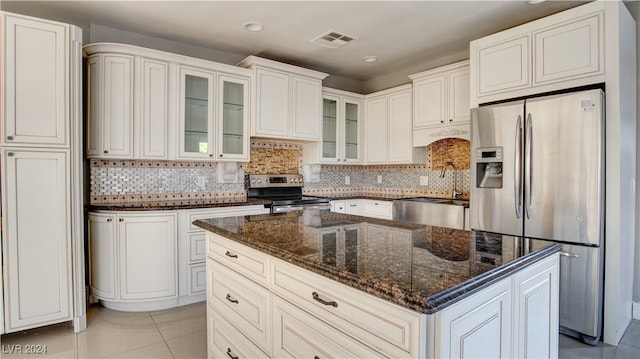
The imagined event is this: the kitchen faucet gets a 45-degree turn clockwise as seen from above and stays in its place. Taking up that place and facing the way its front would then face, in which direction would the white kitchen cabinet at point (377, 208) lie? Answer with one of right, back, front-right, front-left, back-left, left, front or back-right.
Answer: front

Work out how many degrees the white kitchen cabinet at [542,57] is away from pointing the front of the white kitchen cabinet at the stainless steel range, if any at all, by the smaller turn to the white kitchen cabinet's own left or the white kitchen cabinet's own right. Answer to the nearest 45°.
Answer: approximately 45° to the white kitchen cabinet's own right

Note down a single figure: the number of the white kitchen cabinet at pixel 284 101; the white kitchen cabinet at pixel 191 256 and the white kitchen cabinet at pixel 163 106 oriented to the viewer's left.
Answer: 0

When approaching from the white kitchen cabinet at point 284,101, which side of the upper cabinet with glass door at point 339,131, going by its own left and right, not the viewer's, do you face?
right

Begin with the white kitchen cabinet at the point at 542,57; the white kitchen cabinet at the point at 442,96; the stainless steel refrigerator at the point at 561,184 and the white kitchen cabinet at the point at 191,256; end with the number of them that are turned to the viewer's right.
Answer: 0

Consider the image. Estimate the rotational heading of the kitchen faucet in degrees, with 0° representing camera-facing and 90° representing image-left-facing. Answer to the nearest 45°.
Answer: approximately 45°

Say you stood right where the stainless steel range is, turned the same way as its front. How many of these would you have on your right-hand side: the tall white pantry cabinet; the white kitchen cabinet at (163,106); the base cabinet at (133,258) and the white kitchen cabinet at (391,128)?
3

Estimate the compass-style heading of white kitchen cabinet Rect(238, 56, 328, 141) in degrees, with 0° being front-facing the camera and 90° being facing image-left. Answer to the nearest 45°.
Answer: approximately 315°

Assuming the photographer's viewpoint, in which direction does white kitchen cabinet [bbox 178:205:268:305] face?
facing the viewer

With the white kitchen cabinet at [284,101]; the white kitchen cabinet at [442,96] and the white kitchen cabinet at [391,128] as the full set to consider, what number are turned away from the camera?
0

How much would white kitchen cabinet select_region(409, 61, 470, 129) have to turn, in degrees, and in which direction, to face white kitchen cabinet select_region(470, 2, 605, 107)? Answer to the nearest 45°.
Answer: approximately 90° to its left

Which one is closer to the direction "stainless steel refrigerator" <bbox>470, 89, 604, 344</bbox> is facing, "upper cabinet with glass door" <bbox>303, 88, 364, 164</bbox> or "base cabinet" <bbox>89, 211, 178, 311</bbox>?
the base cabinet

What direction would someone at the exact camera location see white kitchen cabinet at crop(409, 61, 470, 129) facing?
facing the viewer and to the left of the viewer

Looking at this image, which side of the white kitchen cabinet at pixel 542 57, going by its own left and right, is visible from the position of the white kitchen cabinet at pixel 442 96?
right

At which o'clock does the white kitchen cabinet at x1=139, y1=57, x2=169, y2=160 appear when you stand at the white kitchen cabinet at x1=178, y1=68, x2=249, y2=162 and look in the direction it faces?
the white kitchen cabinet at x1=139, y1=57, x2=169, y2=160 is roughly at 4 o'clock from the white kitchen cabinet at x1=178, y1=68, x2=249, y2=162.

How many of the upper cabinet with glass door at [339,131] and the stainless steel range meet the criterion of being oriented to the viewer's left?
0

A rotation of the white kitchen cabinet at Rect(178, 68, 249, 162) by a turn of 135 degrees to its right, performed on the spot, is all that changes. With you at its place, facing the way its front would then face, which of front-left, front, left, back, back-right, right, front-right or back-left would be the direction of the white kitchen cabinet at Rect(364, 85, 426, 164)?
back
